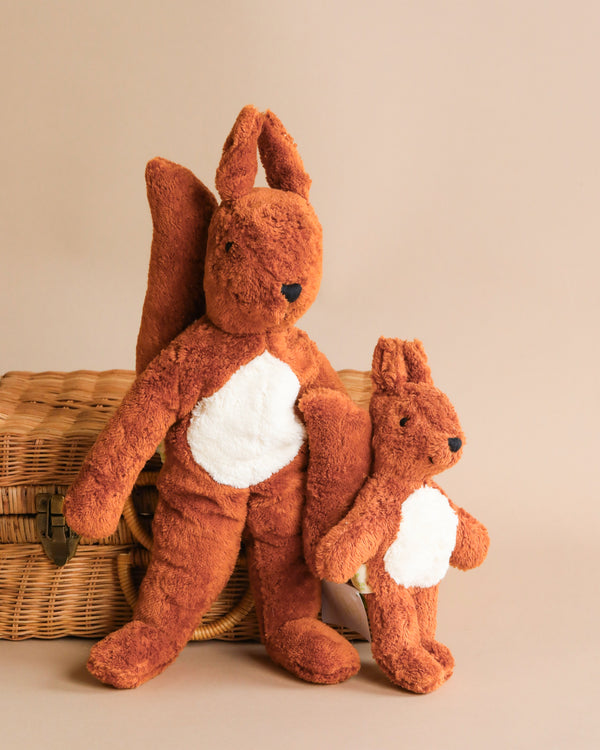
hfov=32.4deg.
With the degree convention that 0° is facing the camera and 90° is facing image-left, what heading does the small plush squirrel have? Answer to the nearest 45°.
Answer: approximately 315°

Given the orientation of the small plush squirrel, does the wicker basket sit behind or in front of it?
behind
